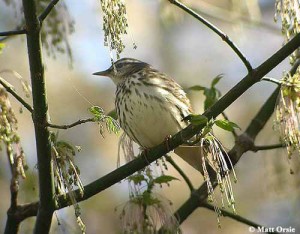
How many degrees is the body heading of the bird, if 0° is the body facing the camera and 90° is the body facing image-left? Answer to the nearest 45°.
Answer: approximately 45°
